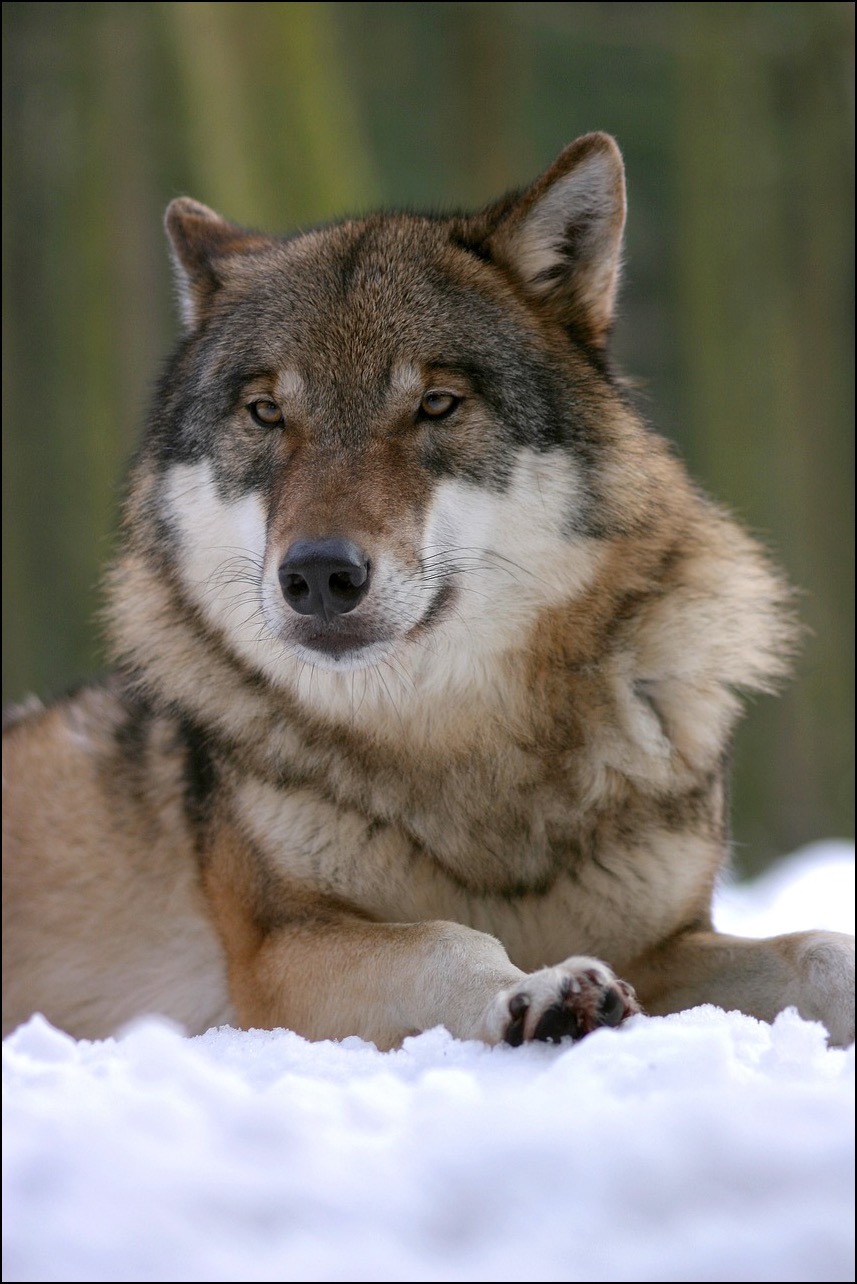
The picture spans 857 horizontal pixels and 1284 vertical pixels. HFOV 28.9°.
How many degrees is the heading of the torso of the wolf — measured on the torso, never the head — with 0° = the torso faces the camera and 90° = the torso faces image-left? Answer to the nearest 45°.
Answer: approximately 315°
